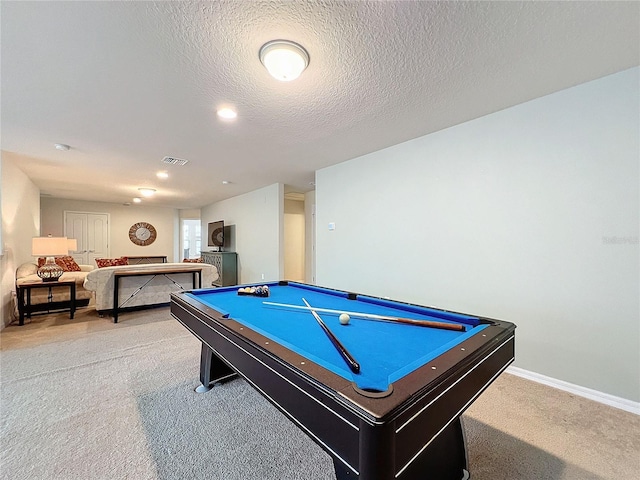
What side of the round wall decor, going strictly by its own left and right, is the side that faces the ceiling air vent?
front

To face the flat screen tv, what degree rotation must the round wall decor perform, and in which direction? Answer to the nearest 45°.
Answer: approximately 45° to its left

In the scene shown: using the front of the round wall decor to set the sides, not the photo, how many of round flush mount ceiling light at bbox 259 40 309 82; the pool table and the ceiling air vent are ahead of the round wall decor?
3

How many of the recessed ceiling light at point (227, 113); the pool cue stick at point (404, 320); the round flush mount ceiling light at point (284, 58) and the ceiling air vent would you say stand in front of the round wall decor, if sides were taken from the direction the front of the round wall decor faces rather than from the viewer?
4

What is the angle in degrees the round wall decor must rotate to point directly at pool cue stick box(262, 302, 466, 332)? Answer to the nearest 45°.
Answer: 0° — it already faces it

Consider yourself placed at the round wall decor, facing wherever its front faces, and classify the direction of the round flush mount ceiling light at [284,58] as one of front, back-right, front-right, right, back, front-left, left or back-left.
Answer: front

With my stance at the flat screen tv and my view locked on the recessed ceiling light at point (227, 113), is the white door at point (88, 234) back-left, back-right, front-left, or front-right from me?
back-right

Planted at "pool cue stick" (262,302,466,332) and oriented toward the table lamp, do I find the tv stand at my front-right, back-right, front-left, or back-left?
front-right

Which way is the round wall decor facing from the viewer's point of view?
toward the camera

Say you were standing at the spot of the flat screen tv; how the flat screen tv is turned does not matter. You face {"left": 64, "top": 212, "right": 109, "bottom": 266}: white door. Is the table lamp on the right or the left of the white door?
left

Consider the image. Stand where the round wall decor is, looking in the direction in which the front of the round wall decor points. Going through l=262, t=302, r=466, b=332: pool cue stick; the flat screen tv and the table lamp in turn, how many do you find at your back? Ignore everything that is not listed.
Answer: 0

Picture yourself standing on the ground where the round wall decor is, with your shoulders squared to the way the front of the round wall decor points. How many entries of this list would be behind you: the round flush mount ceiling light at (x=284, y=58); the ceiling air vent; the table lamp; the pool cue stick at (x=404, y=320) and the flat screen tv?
0

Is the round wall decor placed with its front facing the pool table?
yes

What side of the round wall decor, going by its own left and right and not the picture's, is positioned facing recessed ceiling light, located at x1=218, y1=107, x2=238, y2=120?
front
